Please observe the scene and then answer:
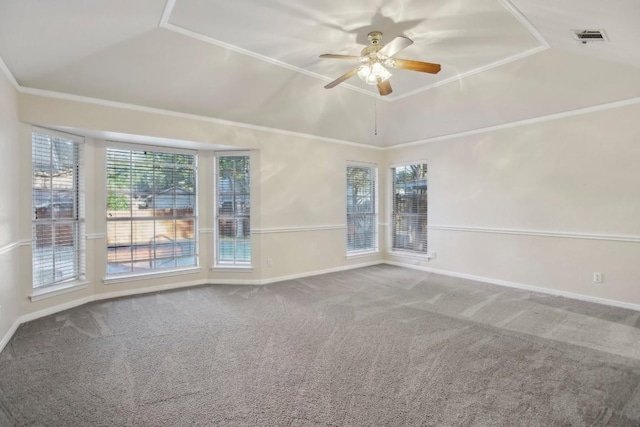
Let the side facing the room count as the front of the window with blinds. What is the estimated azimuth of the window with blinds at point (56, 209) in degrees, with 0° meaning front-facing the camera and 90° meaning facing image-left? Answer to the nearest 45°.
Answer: approximately 315°

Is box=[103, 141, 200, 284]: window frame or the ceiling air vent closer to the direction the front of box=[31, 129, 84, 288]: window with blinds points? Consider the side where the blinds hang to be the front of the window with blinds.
the ceiling air vent

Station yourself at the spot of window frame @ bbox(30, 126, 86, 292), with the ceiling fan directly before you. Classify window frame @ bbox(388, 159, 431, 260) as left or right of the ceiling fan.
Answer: left

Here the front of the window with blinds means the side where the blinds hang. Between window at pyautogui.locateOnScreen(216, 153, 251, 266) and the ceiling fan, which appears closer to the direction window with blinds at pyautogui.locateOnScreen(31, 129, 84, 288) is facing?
the ceiling fan

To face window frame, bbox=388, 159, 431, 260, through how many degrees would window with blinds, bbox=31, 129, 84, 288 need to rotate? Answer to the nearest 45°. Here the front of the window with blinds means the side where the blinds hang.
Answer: approximately 45° to its left

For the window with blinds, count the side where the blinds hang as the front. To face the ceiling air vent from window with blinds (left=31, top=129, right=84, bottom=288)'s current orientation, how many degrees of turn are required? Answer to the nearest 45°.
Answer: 0° — it already faces it

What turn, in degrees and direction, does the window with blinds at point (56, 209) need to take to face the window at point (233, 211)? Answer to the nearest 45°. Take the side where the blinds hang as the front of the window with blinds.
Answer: approximately 45° to its left

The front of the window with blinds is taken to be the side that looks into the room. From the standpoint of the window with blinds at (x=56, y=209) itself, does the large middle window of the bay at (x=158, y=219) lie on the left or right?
on its left

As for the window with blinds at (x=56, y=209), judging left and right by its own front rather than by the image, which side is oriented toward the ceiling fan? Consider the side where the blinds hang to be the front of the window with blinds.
front
